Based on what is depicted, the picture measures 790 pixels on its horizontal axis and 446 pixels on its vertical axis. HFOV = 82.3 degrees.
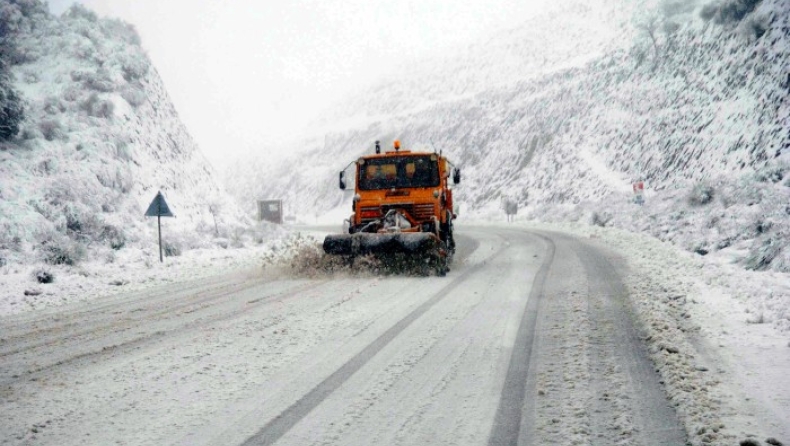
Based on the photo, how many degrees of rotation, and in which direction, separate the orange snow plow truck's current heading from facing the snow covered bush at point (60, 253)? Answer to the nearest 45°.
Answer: approximately 90° to its right

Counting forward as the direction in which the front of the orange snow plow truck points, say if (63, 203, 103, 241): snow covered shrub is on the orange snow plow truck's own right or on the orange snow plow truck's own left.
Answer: on the orange snow plow truck's own right

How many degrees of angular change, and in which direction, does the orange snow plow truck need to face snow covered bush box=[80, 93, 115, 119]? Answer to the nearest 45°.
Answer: approximately 135° to its right

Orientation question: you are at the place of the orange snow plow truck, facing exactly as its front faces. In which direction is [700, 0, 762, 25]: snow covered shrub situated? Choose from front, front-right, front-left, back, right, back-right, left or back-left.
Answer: back-left

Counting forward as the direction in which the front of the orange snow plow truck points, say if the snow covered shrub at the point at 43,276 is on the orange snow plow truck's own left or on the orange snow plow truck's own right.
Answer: on the orange snow plow truck's own right

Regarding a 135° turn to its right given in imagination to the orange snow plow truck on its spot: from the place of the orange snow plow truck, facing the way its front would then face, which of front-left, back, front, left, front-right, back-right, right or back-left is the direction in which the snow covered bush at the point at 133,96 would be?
front

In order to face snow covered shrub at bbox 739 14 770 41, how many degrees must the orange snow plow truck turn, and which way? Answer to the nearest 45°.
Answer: approximately 135° to its left

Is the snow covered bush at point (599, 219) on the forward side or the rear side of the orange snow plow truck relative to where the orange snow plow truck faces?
on the rear side

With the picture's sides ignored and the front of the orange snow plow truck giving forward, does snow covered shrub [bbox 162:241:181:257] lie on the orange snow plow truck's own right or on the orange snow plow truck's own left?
on the orange snow plow truck's own right

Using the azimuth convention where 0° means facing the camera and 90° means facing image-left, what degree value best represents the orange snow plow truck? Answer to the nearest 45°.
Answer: approximately 0°

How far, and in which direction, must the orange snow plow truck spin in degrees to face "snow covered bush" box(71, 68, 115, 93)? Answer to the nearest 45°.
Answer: approximately 135° to its right

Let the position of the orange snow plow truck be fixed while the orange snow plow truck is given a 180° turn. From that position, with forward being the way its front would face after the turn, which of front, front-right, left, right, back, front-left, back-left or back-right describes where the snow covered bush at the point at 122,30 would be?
front-left

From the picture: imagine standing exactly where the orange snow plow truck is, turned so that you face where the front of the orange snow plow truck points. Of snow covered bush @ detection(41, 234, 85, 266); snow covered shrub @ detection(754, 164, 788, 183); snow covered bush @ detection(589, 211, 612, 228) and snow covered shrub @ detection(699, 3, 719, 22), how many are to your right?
1
